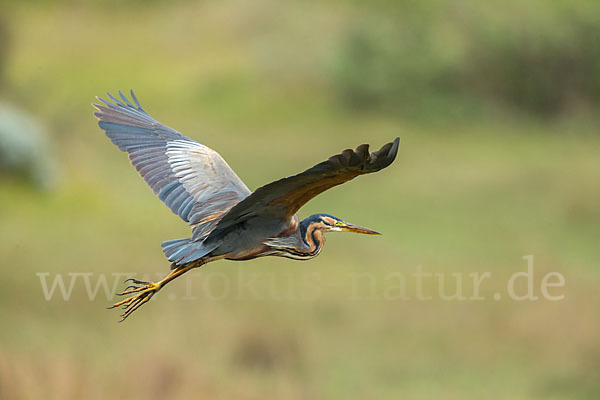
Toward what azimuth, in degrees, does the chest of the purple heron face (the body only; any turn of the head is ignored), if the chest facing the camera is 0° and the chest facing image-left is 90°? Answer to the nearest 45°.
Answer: approximately 270°
